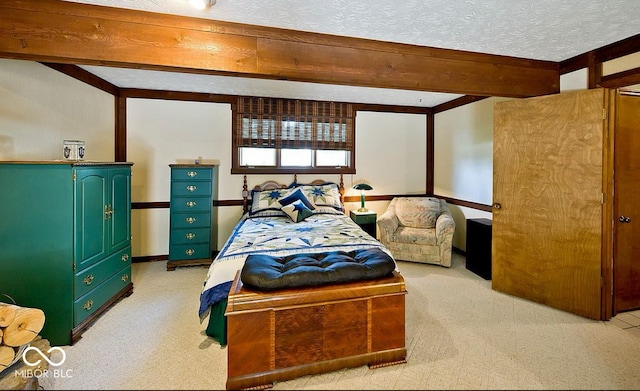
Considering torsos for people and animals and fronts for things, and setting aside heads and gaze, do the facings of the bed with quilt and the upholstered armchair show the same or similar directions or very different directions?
same or similar directions

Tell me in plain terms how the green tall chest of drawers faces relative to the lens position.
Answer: facing the viewer

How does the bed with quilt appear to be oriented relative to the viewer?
toward the camera

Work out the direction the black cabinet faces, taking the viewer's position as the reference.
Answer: facing the viewer and to the left of the viewer

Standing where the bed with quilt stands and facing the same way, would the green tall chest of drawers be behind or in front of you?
behind

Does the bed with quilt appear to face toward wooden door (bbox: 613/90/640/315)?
no

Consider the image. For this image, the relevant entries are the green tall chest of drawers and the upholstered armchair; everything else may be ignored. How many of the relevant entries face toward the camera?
2

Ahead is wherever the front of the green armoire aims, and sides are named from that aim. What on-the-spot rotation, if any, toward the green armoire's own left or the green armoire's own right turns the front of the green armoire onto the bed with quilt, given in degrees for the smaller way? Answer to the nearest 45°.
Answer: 0° — it already faces it

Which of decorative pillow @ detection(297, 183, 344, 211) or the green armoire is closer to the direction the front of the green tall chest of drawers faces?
the green armoire

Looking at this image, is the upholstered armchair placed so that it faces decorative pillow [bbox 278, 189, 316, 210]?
no

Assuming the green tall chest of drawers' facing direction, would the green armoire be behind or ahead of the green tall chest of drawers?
ahead

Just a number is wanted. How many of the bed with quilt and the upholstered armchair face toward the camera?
2
